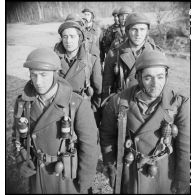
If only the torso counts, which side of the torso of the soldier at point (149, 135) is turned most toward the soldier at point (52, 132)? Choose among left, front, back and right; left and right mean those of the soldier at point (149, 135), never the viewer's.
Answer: right

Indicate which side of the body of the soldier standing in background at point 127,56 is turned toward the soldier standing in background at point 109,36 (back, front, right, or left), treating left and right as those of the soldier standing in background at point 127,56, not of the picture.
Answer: back

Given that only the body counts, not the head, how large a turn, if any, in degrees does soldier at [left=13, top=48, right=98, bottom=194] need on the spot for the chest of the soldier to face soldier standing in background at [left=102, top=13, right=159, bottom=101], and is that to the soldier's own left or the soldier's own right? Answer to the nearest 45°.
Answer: approximately 180°

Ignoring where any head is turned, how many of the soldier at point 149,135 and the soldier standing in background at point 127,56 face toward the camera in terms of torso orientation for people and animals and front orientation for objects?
2

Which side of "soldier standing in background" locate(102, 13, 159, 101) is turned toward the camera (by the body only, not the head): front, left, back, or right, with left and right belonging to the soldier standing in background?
front

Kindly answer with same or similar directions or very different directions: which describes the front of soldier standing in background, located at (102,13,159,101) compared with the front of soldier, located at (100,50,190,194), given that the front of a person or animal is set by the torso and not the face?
same or similar directions

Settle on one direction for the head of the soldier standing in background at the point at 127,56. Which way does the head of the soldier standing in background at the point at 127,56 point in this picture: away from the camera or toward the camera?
toward the camera

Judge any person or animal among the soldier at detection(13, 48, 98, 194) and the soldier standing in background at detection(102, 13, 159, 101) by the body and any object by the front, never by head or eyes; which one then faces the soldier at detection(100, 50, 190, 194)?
the soldier standing in background

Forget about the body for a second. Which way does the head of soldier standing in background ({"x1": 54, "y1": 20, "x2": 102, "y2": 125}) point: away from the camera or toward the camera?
toward the camera

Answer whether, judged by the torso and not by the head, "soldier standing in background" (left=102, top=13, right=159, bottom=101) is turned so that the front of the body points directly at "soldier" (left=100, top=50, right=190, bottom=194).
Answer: yes

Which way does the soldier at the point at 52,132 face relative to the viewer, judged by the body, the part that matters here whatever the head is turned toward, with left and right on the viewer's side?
facing the viewer and to the left of the viewer

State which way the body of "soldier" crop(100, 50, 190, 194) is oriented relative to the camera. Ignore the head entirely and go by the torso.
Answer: toward the camera
